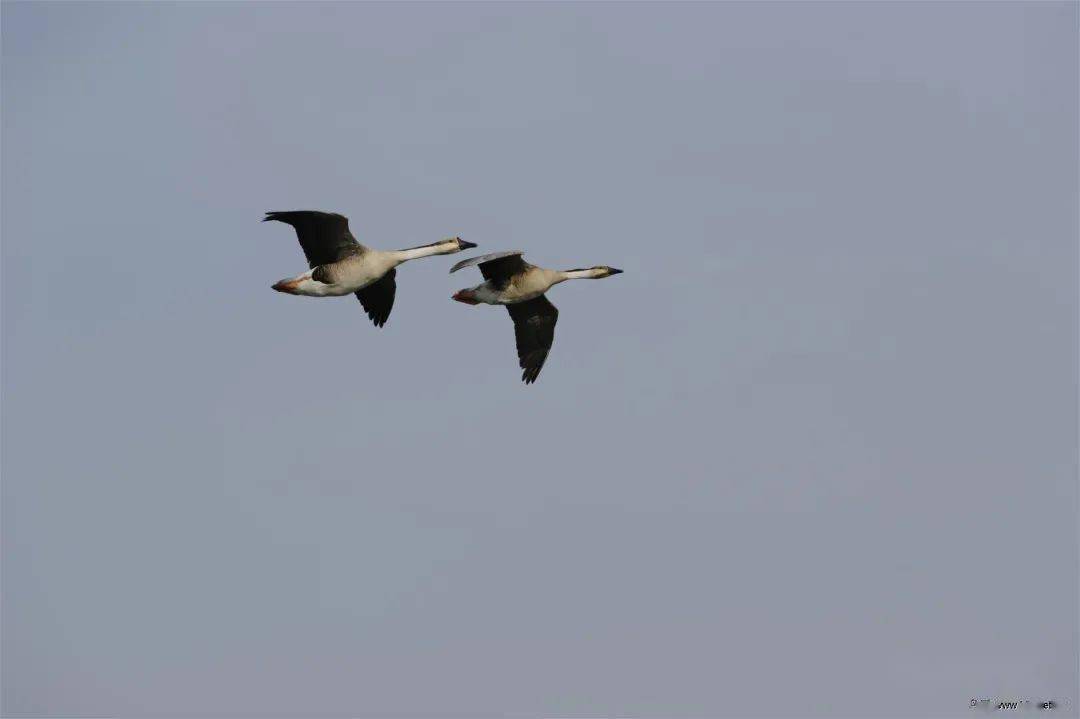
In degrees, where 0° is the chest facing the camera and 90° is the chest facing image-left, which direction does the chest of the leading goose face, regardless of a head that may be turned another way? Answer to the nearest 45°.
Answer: approximately 270°

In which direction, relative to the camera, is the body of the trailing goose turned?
to the viewer's right

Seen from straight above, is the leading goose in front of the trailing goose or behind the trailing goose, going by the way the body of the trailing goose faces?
in front

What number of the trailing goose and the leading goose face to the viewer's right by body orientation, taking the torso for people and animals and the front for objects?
2

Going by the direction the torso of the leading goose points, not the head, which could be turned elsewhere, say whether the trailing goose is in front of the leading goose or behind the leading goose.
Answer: behind

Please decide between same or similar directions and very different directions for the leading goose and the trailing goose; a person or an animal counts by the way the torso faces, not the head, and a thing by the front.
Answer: same or similar directions
